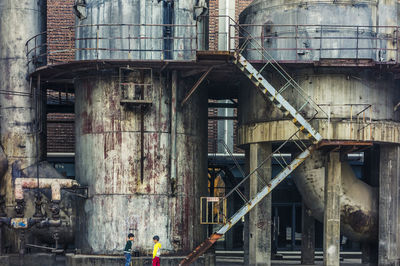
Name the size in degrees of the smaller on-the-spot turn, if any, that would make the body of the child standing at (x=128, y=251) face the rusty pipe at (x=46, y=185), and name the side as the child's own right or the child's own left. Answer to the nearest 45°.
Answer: approximately 135° to the child's own left

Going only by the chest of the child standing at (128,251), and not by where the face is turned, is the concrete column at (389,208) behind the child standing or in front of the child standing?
in front

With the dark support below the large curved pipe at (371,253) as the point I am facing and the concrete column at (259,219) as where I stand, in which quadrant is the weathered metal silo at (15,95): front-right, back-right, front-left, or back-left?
back-left

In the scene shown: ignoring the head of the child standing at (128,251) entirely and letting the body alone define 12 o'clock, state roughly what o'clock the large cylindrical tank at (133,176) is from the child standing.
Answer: The large cylindrical tank is roughly at 9 o'clock from the child standing.

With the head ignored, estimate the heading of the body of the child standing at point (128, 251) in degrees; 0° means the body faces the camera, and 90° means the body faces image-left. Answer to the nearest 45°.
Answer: approximately 270°

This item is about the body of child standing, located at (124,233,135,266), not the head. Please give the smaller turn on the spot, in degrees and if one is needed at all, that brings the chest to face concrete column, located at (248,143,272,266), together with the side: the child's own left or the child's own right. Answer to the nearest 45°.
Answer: approximately 45° to the child's own left
